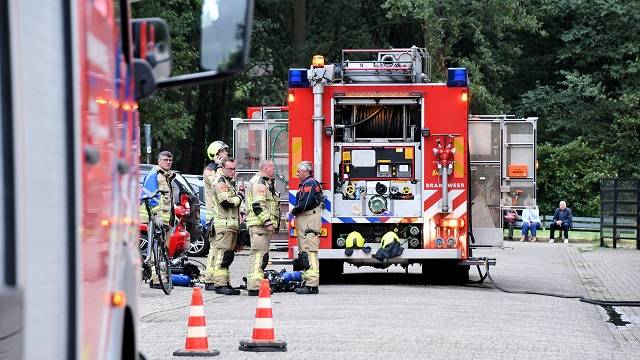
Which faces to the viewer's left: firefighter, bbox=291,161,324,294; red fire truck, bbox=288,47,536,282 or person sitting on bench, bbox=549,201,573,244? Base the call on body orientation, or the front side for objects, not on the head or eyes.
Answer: the firefighter

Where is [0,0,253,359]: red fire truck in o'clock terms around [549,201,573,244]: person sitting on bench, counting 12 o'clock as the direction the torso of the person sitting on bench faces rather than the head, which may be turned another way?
The red fire truck is roughly at 12 o'clock from the person sitting on bench.

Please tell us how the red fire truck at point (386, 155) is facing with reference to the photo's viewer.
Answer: facing away from the viewer

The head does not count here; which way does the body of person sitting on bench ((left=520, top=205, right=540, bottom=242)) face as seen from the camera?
toward the camera

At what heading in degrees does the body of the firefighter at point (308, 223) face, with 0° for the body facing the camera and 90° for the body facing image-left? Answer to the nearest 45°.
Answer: approximately 90°

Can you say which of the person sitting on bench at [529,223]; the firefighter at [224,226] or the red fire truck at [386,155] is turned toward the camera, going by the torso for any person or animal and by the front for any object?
the person sitting on bench

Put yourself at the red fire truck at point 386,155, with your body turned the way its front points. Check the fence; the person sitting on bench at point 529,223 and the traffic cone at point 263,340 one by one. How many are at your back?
1

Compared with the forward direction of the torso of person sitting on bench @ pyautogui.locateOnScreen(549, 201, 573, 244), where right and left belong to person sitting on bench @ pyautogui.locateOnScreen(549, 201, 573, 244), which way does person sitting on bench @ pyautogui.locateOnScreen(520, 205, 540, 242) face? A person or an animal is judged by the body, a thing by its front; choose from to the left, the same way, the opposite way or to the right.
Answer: the same way

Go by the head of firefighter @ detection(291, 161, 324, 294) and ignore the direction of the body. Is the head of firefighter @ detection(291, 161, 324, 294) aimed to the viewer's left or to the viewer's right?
to the viewer's left

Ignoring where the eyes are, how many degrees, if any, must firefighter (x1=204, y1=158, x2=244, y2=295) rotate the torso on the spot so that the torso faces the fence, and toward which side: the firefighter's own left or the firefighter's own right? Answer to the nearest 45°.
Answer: approximately 45° to the firefighter's own left

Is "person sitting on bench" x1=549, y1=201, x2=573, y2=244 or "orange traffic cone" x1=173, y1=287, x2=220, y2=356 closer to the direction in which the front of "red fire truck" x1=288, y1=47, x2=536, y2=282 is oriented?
the person sitting on bench

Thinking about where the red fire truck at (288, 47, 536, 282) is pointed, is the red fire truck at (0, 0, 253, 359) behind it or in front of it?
behind

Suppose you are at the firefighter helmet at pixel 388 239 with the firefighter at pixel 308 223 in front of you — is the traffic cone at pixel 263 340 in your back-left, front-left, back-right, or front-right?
front-left

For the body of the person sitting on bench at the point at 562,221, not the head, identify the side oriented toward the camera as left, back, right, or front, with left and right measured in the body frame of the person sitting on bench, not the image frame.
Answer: front

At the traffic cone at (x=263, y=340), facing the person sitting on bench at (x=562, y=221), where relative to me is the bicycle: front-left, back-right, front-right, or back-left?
front-left

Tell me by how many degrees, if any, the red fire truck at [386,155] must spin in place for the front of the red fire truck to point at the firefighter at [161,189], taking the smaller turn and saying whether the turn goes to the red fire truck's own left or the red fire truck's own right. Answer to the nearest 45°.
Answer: approximately 135° to the red fire truck's own left
